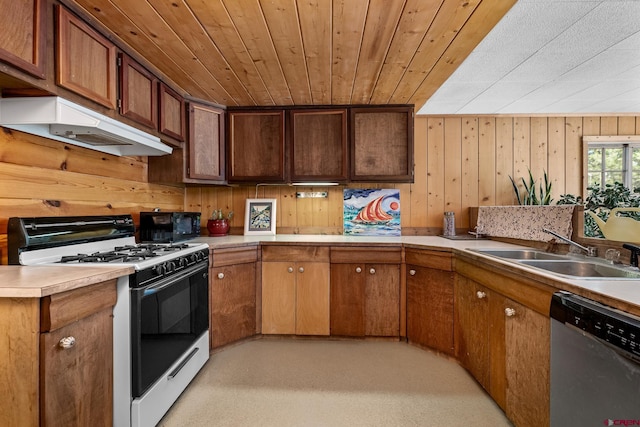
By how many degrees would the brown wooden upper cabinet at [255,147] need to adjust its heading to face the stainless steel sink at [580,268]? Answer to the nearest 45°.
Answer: approximately 45° to its left

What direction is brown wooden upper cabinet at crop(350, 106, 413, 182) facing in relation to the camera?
toward the camera

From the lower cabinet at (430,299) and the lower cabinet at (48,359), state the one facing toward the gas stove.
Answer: the lower cabinet at (430,299)

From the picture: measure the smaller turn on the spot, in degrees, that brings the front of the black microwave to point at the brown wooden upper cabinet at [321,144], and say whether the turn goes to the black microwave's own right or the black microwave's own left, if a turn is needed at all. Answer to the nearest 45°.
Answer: approximately 90° to the black microwave's own left

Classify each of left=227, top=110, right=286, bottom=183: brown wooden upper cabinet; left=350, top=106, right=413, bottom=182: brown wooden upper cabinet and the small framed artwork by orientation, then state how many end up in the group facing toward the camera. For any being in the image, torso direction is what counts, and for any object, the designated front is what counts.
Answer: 3

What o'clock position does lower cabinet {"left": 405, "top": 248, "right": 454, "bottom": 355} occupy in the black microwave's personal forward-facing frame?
The lower cabinet is roughly at 10 o'clock from the black microwave.

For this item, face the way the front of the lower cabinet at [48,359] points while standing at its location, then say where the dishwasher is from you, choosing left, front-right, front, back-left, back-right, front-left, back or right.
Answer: front

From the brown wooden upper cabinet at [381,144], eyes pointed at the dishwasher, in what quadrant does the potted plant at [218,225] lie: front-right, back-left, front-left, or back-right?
back-right

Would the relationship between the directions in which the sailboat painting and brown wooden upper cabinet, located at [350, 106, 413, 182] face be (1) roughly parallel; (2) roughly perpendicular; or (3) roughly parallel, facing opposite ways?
roughly parallel

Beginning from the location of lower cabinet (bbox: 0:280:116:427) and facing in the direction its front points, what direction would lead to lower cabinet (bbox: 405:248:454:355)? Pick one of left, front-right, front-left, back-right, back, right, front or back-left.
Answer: front-left

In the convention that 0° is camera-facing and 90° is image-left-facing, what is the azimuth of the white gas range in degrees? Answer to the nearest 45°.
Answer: approximately 315°

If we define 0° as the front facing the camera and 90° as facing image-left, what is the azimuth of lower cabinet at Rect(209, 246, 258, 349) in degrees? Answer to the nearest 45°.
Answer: approximately 315°

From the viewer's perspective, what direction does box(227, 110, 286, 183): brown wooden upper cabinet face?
toward the camera

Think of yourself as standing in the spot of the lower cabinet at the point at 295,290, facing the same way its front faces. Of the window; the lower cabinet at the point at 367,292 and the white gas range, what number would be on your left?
2
